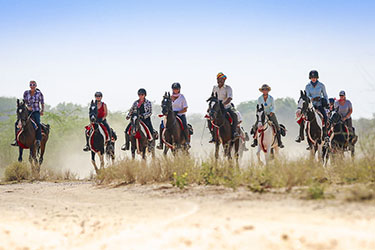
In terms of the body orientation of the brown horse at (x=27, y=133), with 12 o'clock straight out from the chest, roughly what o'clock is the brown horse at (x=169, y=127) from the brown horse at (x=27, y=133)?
the brown horse at (x=169, y=127) is roughly at 9 o'clock from the brown horse at (x=27, y=133).

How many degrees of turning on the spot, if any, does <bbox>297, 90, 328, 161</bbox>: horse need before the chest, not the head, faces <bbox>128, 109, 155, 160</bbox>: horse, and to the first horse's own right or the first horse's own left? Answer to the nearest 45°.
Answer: approximately 45° to the first horse's own right

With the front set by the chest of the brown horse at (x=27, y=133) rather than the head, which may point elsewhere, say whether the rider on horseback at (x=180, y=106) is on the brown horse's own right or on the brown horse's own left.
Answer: on the brown horse's own left

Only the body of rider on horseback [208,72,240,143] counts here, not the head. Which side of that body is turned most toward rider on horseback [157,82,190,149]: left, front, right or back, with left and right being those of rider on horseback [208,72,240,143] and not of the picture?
right

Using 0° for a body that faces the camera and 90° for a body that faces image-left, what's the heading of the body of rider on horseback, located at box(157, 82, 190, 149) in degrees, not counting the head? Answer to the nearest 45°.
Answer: approximately 45°

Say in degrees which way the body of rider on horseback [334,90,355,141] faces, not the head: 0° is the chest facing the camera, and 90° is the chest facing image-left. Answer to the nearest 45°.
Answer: approximately 45°

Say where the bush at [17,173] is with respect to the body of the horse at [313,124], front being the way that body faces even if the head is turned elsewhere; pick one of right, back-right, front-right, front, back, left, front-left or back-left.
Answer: front-right

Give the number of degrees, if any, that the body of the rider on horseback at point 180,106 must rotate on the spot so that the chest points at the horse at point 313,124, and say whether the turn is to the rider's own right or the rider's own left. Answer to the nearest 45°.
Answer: approximately 135° to the rider's own left

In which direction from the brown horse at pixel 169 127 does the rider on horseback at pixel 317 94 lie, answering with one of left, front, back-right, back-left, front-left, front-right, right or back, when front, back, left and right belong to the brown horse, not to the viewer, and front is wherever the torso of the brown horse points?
back-left
